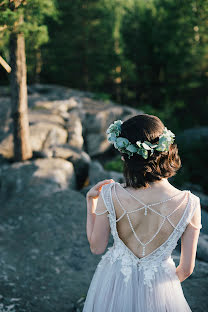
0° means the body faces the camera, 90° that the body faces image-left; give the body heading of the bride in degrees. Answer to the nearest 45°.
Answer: approximately 180°

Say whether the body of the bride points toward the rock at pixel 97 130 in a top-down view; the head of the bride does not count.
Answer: yes
